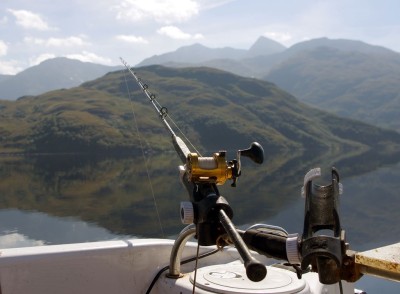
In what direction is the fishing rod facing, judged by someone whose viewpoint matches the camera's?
facing away from the viewer and to the left of the viewer
